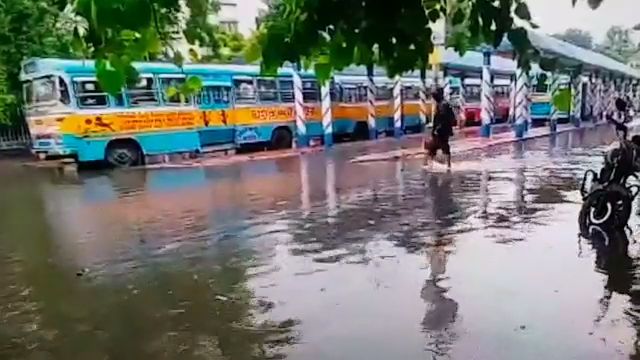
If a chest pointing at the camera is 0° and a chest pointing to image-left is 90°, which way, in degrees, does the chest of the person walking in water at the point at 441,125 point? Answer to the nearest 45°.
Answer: approximately 90°

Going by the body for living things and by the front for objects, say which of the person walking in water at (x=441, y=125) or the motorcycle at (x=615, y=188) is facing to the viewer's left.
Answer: the person walking in water

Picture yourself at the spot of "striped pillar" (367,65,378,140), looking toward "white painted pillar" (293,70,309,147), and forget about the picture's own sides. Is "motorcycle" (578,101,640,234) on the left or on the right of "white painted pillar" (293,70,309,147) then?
left
